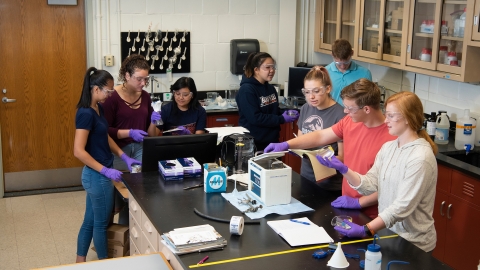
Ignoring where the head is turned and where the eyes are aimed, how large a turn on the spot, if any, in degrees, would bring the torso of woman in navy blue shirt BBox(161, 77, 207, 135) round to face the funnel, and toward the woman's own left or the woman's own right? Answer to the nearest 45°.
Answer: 0° — they already face it

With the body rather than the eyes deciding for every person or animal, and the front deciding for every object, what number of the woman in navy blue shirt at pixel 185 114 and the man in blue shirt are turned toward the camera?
2

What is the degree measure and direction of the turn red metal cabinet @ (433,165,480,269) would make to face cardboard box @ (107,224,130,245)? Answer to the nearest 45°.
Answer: approximately 45° to its right

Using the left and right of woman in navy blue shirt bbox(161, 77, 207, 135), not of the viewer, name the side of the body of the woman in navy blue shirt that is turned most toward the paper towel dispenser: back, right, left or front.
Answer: back

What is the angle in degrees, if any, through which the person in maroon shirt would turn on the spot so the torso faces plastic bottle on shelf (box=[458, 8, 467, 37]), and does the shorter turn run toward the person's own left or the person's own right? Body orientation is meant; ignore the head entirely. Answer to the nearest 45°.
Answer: approximately 45° to the person's own left

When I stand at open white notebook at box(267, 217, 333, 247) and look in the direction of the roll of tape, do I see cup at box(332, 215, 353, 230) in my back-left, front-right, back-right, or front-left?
back-right

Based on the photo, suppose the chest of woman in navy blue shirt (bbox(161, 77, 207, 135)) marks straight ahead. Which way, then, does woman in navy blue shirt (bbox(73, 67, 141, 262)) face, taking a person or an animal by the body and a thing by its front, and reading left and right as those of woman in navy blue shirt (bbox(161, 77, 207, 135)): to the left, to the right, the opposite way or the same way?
to the left

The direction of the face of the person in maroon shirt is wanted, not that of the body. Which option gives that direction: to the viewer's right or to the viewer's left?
to the viewer's right

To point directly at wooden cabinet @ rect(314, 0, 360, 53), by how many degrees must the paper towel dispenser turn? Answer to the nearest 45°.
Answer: approximately 90° to its left

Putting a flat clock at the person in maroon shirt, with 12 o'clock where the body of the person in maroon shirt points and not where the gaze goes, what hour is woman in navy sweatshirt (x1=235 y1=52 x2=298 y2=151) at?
The woman in navy sweatshirt is roughly at 10 o'clock from the person in maroon shirt.

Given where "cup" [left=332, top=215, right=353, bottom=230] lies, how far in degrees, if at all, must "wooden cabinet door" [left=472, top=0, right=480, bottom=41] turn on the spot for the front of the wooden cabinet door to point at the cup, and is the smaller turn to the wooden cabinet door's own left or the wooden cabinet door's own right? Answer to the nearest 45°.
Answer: approximately 45° to the wooden cabinet door's own left

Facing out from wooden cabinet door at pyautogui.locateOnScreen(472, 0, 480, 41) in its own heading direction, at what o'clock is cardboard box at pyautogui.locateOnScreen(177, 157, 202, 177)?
The cardboard box is roughly at 12 o'clock from the wooden cabinet door.

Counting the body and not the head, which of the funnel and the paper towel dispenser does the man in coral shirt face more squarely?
the funnel

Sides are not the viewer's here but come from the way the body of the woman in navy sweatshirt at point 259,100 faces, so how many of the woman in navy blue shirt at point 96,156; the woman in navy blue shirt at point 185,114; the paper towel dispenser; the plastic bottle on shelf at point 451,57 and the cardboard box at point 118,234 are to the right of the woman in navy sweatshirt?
3

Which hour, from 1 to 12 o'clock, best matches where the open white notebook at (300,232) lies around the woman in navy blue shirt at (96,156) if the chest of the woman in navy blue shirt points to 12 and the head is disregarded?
The open white notebook is roughly at 2 o'clock from the woman in navy blue shirt.
